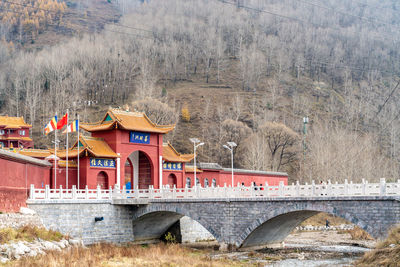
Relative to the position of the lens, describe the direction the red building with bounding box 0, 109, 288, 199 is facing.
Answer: facing the viewer and to the right of the viewer

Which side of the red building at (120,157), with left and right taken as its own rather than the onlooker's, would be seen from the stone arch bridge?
front

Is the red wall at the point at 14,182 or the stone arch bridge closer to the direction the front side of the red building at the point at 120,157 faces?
the stone arch bridge
